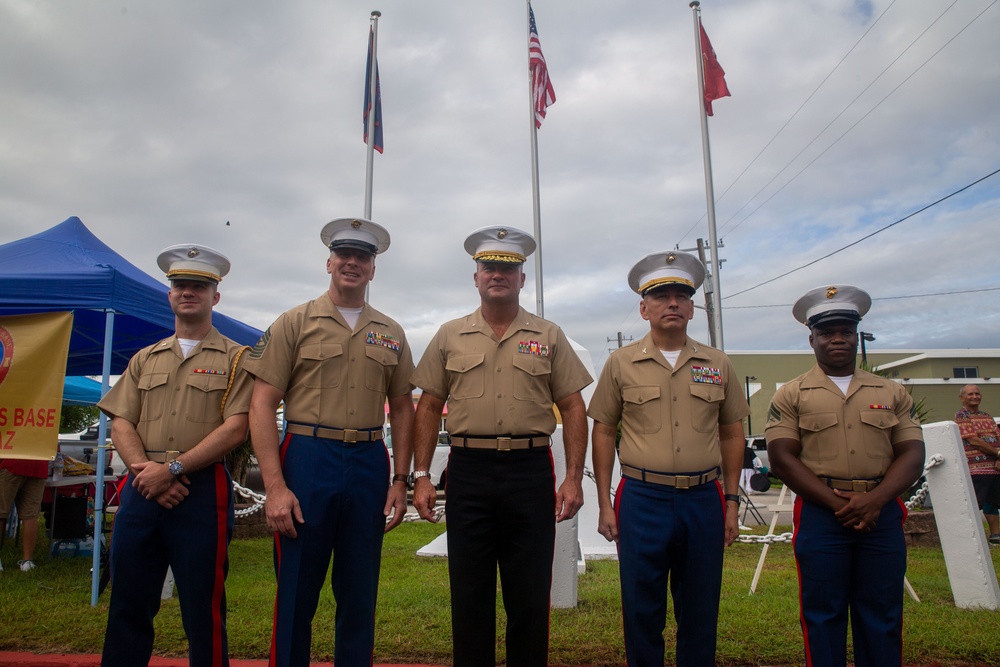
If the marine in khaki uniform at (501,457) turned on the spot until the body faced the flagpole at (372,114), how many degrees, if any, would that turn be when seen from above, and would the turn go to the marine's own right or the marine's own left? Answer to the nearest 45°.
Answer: approximately 180°

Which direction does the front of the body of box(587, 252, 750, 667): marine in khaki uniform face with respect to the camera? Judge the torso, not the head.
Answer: toward the camera

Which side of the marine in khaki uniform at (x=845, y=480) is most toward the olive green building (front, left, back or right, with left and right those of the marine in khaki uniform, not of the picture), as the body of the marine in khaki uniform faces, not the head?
back

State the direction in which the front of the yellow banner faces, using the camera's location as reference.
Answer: facing the viewer

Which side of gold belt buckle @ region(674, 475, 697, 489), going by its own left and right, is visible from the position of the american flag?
back

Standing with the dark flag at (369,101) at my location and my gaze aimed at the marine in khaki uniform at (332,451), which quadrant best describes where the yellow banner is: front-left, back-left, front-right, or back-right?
front-right

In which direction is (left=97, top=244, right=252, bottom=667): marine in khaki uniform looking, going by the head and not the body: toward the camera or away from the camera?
toward the camera

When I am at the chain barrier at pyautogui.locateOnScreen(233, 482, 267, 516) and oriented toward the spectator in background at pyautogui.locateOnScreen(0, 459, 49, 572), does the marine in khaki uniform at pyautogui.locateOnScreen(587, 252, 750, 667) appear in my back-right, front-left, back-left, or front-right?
back-left

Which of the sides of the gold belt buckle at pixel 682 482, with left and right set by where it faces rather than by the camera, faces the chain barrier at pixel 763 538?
back

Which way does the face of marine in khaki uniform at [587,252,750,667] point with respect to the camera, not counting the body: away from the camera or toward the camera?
toward the camera

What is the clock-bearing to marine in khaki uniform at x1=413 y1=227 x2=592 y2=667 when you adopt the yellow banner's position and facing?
The marine in khaki uniform is roughly at 11 o'clock from the yellow banner.

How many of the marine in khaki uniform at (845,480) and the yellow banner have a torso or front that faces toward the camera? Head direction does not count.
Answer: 2

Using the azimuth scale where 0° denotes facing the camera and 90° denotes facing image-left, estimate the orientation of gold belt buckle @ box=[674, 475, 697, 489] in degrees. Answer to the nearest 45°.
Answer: approximately 0°

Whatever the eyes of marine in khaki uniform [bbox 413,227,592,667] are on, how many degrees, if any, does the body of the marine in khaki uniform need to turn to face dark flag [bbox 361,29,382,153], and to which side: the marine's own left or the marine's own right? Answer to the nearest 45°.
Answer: approximately 180°

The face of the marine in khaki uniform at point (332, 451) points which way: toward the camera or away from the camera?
toward the camera

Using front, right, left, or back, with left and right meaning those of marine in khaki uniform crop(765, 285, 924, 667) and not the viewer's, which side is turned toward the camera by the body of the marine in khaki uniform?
front

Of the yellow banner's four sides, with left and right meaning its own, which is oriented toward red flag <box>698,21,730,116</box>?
left
